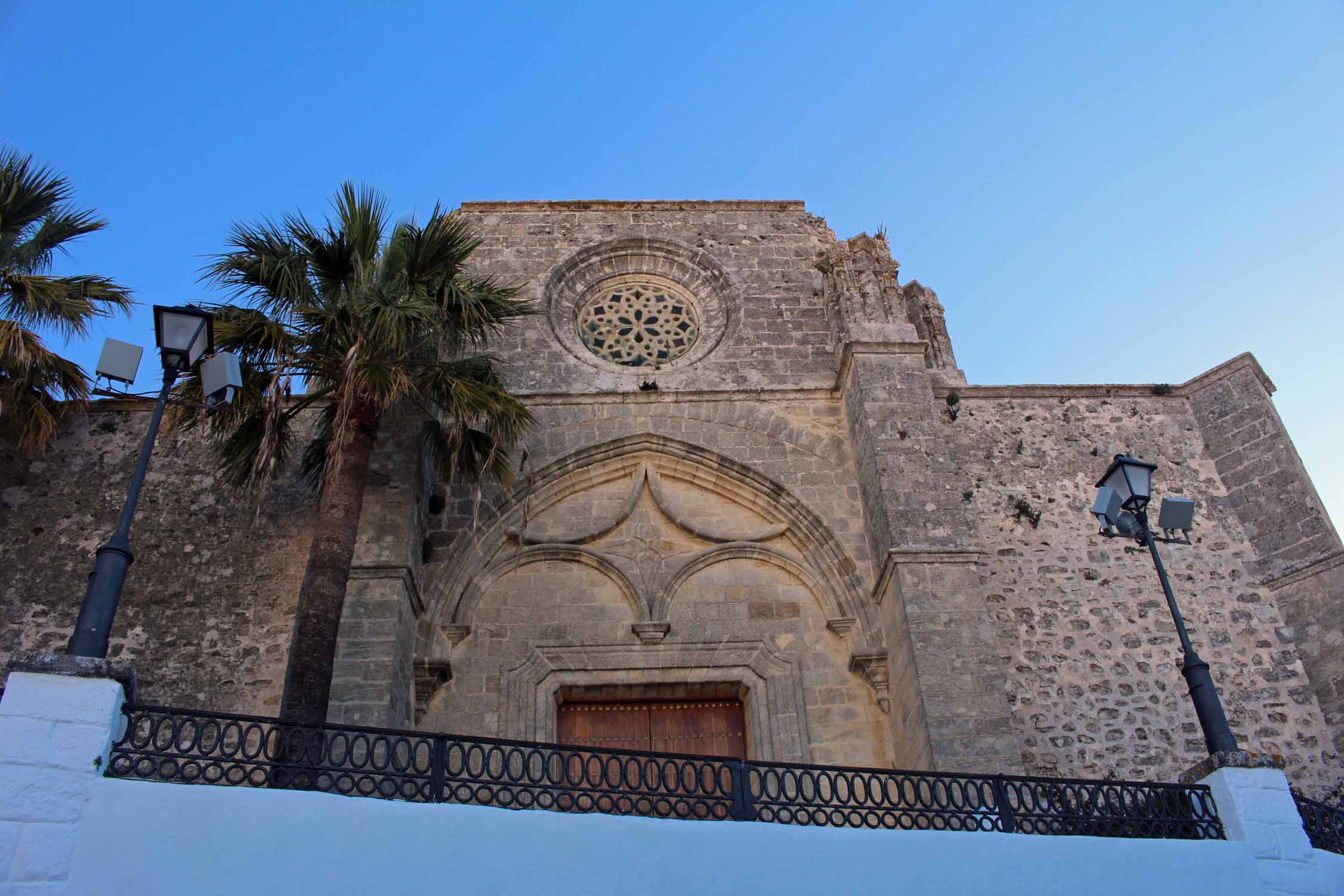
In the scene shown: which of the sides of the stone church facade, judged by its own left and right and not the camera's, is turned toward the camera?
front

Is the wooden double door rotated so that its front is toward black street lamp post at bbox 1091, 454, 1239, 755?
no

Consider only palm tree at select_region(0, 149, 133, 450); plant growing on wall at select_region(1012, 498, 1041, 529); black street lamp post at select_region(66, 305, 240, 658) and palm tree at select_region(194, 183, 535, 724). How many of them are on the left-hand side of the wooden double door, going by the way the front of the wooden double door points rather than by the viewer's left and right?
1

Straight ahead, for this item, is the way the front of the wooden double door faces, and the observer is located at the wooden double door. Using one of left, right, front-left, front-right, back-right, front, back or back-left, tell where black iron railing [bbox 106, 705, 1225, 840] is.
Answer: front

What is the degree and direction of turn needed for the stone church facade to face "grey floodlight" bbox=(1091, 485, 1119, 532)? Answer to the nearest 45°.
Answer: approximately 45° to its left

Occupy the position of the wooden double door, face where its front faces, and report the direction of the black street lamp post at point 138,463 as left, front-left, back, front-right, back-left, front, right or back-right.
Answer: front-right

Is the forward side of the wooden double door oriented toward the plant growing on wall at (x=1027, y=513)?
no

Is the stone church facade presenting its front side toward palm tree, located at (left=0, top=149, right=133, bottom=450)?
no

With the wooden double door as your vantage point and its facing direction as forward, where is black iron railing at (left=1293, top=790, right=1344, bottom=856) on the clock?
The black iron railing is roughly at 10 o'clock from the wooden double door.

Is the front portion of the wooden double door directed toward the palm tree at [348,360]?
no
